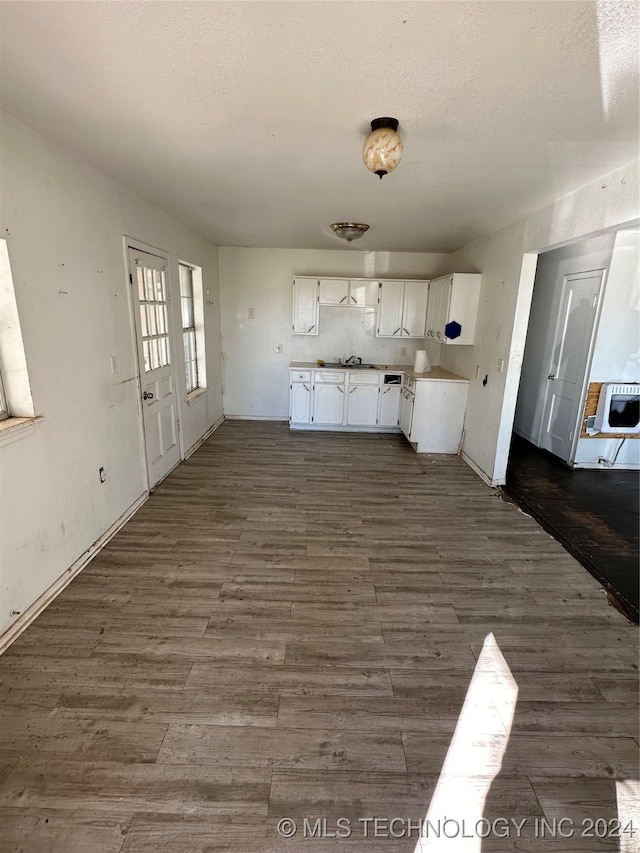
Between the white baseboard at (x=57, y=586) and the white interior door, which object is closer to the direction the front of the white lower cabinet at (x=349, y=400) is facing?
the white baseboard

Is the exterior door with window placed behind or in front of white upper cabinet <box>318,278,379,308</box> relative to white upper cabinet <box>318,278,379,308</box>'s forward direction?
in front

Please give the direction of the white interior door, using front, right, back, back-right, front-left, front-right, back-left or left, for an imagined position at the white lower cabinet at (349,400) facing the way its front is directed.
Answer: left

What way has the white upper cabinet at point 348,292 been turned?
toward the camera

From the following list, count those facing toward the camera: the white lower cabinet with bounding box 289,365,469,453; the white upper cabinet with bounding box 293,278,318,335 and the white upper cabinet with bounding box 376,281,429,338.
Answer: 3

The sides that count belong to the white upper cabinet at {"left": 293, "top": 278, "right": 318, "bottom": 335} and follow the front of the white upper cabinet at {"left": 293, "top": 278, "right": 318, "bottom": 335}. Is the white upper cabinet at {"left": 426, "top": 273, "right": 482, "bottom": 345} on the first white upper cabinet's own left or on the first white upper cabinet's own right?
on the first white upper cabinet's own left

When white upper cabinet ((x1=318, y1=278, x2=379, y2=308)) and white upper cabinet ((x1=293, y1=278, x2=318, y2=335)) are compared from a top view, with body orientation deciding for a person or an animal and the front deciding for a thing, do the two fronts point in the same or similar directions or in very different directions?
same or similar directions

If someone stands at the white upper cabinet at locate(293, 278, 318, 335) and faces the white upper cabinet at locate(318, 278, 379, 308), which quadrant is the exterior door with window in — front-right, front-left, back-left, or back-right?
back-right

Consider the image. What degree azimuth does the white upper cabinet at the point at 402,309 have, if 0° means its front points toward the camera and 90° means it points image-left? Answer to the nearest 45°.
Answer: approximately 0°

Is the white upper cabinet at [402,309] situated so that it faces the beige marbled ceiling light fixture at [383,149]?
yes

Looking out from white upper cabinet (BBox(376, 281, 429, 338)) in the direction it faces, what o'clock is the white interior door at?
The white interior door is roughly at 10 o'clock from the white upper cabinet.

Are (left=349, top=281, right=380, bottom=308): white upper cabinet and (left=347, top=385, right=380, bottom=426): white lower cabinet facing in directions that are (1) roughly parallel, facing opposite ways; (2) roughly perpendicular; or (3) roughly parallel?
roughly parallel

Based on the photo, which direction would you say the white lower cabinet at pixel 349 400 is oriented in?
toward the camera

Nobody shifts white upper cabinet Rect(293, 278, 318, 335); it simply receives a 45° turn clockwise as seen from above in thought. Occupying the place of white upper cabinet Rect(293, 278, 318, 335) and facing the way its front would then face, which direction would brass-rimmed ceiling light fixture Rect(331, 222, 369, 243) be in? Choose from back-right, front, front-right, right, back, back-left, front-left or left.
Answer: front-left

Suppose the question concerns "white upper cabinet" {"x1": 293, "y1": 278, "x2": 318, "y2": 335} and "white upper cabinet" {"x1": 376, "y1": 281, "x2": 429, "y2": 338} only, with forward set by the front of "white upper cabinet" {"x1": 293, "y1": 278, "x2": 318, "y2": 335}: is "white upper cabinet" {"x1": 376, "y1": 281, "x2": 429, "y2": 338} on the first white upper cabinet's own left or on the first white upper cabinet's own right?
on the first white upper cabinet's own left

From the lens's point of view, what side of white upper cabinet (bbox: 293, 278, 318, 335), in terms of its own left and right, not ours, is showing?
front

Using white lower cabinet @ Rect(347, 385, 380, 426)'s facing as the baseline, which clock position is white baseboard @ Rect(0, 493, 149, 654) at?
The white baseboard is roughly at 1 o'clock from the white lower cabinet.
